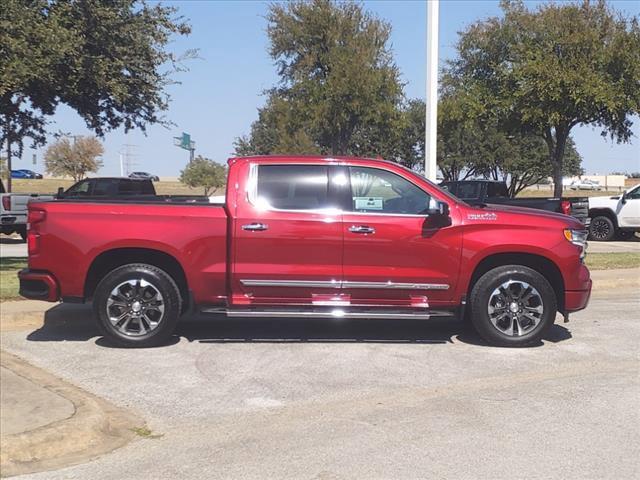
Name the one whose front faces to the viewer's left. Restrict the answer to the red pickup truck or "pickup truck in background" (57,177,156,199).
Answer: the pickup truck in background

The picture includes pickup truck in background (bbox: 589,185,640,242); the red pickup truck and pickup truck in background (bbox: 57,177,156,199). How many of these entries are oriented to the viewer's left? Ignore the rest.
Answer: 2

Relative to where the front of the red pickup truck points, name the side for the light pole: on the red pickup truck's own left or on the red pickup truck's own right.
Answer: on the red pickup truck's own left

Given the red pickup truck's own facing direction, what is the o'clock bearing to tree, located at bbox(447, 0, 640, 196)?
The tree is roughly at 10 o'clock from the red pickup truck.

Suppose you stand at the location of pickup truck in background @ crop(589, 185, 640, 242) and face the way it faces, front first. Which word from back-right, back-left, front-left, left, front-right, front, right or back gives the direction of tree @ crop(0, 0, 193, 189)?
front-left

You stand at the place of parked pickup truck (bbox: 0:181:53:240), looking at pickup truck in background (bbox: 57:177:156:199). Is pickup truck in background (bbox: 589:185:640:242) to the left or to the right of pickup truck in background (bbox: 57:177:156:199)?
right

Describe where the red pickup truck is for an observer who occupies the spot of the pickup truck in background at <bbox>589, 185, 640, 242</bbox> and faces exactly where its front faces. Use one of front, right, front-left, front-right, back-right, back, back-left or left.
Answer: left

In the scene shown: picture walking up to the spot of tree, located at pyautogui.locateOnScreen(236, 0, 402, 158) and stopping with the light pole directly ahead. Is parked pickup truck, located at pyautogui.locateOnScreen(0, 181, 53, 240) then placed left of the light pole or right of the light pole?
right

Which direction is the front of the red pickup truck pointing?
to the viewer's right

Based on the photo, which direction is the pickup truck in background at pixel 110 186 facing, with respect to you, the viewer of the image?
facing to the left of the viewer

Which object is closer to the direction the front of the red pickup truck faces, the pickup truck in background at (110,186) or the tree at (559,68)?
the tree

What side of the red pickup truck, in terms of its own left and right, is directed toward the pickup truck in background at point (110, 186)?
left

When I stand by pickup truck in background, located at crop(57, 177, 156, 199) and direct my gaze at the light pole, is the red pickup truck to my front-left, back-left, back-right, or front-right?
front-right

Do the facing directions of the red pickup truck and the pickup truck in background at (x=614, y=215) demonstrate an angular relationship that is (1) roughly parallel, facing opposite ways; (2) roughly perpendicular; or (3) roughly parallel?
roughly parallel, facing opposite ways

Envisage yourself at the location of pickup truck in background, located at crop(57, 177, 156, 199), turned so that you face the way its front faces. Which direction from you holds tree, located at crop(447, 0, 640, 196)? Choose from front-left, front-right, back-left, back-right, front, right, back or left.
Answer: back

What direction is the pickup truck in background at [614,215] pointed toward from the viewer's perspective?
to the viewer's left

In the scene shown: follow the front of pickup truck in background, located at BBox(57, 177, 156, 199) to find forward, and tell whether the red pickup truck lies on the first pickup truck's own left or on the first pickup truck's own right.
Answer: on the first pickup truck's own left
